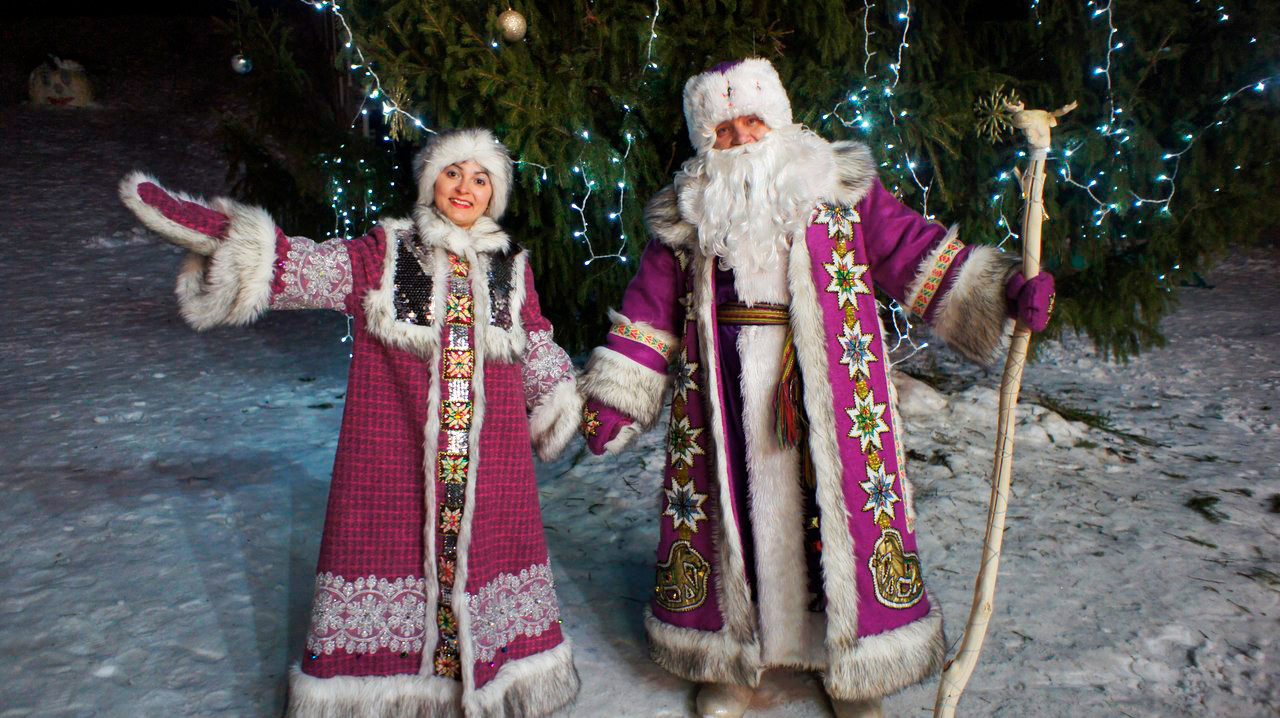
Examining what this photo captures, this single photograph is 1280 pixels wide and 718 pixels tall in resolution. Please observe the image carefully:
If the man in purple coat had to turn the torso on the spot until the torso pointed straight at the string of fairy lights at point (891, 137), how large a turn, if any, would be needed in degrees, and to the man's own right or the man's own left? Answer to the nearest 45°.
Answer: approximately 180°

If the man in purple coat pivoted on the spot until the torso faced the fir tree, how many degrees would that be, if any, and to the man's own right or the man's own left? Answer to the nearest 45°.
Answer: approximately 180°

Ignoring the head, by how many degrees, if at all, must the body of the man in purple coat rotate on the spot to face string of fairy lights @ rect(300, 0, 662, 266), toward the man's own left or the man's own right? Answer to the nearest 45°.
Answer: approximately 135° to the man's own right

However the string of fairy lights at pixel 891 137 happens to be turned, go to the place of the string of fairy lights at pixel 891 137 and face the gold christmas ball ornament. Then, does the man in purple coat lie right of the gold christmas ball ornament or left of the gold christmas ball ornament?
left

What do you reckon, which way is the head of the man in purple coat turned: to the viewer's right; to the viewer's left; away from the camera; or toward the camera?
toward the camera

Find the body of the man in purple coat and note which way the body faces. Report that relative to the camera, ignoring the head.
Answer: toward the camera
